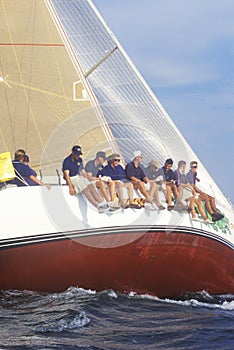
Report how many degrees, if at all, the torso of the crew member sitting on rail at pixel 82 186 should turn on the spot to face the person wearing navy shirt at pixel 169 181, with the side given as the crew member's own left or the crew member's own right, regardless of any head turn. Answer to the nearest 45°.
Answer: approximately 90° to the crew member's own left

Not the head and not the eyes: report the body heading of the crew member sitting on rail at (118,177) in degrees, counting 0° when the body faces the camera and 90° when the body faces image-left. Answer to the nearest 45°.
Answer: approximately 315°

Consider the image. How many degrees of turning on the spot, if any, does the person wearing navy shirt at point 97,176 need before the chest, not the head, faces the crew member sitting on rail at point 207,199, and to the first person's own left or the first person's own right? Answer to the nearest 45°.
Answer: approximately 90° to the first person's own left

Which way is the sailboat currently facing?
to the viewer's right

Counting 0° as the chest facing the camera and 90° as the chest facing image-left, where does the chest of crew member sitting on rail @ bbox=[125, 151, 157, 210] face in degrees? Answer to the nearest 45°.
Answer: approximately 315°

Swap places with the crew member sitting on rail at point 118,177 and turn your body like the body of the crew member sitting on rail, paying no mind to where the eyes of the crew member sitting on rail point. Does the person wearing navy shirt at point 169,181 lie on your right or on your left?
on your left

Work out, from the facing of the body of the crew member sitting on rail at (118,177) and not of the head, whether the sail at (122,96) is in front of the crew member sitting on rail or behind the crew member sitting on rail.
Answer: behind
